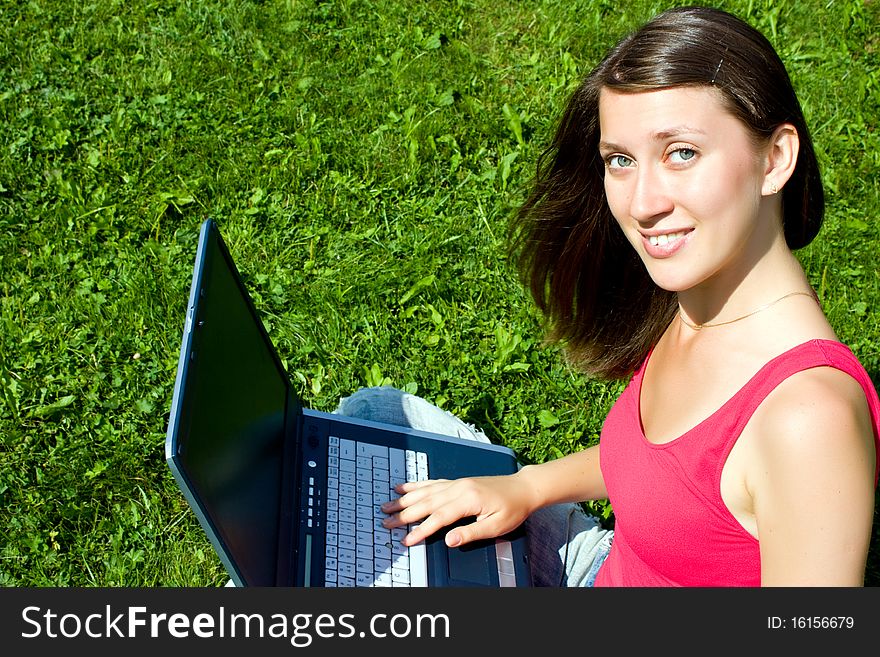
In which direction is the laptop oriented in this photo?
to the viewer's right

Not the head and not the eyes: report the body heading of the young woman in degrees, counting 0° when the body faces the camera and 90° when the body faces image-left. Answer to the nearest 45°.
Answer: approximately 45°
